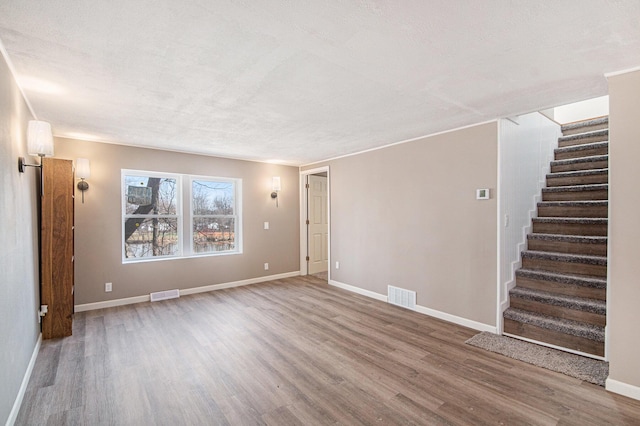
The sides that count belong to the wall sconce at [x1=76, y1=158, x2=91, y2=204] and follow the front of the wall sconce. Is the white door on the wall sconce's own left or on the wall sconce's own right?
on the wall sconce's own left

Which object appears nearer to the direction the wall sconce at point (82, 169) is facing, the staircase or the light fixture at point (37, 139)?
the light fixture

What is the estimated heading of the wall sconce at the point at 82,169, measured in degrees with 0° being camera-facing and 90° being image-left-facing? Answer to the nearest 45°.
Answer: approximately 0°

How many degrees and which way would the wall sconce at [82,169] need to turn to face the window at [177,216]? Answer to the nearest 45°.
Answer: approximately 90° to its left

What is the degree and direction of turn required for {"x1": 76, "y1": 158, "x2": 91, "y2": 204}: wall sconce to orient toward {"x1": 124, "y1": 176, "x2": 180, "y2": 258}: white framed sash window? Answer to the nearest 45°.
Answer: approximately 90° to its left

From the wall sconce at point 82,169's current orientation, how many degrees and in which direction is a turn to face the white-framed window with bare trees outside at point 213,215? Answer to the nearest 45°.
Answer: approximately 90° to its left

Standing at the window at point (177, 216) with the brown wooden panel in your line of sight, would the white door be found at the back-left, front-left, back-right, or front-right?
back-left
